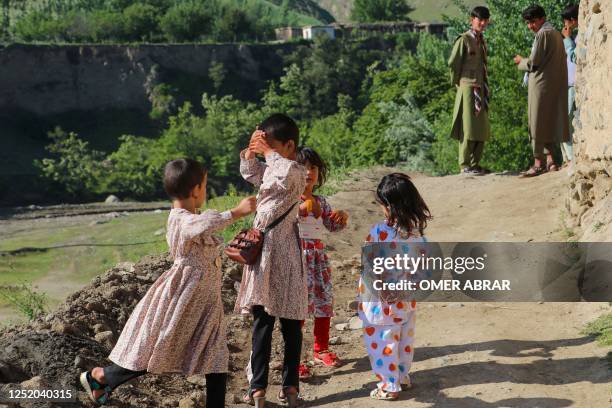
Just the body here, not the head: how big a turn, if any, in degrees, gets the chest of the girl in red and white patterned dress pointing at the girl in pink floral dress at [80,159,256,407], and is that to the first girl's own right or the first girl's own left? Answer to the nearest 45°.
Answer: approximately 45° to the first girl's own right

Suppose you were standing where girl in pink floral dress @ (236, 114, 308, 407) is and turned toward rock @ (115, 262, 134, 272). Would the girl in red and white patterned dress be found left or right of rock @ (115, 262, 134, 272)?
right

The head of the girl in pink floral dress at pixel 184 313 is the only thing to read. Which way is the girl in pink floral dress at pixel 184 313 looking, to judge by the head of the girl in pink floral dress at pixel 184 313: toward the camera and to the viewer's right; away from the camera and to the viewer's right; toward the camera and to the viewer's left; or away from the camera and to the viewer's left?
away from the camera and to the viewer's right

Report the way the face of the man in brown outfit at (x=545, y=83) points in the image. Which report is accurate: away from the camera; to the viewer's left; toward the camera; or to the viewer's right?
to the viewer's left

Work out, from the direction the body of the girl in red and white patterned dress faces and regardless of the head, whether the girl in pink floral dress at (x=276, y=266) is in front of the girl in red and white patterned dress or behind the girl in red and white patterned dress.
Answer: in front

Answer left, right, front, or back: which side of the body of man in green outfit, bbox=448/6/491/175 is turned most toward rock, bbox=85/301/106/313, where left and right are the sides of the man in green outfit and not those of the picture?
right

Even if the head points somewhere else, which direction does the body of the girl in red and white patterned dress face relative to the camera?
toward the camera

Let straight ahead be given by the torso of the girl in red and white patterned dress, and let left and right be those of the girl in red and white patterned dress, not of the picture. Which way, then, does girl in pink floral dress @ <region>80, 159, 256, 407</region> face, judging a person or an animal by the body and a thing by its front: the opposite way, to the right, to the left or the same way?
to the left

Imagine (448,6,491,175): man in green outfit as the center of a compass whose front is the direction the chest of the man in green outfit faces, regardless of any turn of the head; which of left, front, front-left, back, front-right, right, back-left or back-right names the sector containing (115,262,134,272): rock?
right

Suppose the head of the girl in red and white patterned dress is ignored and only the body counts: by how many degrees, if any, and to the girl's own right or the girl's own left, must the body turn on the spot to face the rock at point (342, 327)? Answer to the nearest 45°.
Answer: approximately 180°

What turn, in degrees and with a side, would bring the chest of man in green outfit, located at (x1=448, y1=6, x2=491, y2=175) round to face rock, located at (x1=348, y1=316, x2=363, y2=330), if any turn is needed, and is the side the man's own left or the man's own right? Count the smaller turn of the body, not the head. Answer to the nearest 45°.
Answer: approximately 45° to the man's own right

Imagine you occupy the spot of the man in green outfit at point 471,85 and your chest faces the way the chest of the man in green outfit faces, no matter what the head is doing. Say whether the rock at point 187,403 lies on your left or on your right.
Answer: on your right

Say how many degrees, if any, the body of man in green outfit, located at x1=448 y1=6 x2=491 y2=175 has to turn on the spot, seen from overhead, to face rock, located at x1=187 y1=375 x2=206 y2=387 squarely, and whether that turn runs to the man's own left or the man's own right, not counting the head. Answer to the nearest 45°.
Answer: approximately 45° to the man's own right

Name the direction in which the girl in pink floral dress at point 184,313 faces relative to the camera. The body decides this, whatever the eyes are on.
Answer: to the viewer's right

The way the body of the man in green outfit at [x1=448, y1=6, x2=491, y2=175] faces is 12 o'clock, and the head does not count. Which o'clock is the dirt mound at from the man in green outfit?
The dirt mound is roughly at 2 o'clock from the man in green outfit.

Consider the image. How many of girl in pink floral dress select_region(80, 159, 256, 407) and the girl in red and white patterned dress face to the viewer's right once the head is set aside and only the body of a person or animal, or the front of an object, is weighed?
1

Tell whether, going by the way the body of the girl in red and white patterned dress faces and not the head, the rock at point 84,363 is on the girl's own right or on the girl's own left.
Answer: on the girl's own right
